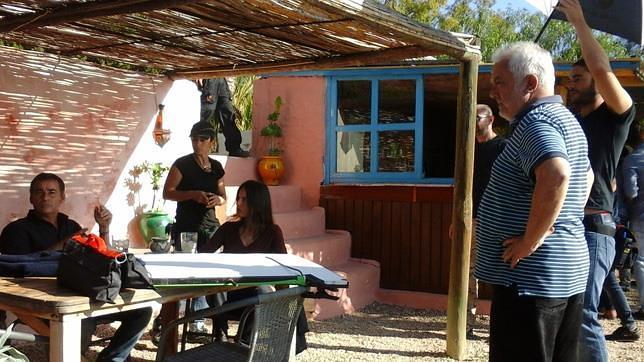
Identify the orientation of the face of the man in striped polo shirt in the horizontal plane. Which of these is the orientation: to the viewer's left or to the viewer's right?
to the viewer's left

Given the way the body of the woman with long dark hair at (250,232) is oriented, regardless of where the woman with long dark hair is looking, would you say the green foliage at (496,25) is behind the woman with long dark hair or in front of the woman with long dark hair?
behind

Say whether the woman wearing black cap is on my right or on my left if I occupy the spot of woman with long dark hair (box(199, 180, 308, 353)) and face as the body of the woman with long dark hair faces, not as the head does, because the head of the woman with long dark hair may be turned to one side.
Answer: on my right

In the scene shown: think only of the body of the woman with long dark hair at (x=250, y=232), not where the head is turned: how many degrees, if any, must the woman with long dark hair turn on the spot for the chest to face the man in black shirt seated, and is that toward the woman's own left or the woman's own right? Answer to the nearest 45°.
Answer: approximately 45° to the woman's own right

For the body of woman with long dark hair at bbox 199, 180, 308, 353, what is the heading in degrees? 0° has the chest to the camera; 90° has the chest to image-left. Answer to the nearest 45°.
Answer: approximately 45°

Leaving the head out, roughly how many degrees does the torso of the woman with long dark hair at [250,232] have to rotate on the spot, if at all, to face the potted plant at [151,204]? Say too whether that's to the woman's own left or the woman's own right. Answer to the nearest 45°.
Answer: approximately 90° to the woman's own right

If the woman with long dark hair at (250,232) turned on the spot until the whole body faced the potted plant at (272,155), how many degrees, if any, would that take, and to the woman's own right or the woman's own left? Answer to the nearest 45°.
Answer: approximately 135° to the woman's own right

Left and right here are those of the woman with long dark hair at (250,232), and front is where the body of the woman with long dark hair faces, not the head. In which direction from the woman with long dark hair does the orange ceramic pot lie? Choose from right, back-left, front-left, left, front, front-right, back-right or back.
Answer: back-right

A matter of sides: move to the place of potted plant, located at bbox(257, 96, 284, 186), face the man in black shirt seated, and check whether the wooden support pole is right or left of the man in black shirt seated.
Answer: left

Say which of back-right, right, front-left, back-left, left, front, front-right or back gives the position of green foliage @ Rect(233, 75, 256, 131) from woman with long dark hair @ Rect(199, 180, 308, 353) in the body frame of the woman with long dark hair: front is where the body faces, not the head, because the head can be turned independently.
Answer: back-right
